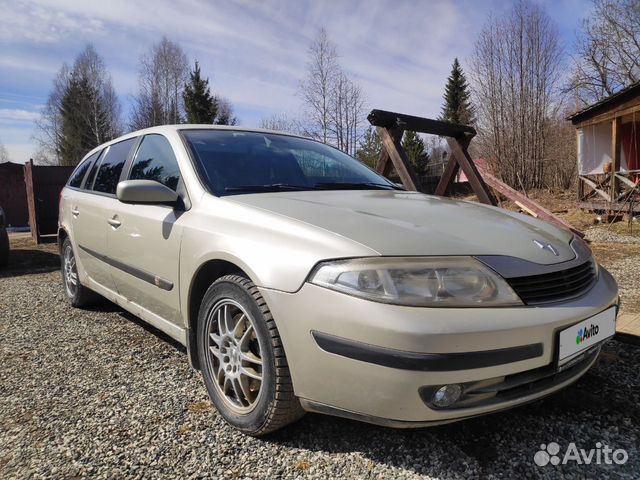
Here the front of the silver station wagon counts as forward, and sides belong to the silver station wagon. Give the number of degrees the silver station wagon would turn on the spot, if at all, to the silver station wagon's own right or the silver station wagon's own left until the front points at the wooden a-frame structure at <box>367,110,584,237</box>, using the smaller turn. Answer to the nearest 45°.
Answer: approximately 135° to the silver station wagon's own left

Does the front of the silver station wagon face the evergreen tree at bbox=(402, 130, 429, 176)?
no

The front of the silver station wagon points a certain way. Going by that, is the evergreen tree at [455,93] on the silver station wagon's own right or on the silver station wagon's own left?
on the silver station wagon's own left

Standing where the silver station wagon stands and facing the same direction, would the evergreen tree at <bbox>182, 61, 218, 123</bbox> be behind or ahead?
behind

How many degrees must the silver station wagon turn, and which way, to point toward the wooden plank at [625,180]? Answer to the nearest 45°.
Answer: approximately 90° to its left

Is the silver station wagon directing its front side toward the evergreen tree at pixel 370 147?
no

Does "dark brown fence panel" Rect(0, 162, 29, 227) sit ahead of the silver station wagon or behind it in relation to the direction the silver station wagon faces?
behind

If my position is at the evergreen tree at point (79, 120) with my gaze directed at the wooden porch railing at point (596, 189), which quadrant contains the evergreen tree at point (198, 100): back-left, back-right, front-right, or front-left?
front-left

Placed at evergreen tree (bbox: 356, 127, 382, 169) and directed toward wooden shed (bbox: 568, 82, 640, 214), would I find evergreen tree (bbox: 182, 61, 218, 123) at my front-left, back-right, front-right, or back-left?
back-right

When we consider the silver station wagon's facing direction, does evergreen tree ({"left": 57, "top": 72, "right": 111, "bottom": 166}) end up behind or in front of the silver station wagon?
behind

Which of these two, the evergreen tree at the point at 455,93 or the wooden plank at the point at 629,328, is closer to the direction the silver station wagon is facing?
the wooden plank

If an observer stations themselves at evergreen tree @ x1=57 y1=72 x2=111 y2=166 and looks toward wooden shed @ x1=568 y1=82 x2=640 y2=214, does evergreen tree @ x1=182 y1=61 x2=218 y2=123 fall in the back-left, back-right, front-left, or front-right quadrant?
front-left

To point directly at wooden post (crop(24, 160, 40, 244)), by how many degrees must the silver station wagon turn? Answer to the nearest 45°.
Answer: approximately 180°

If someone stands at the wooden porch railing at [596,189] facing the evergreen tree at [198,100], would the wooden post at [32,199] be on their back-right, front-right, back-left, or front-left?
front-left

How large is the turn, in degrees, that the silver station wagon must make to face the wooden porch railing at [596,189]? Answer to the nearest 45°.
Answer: approximately 90° to its left

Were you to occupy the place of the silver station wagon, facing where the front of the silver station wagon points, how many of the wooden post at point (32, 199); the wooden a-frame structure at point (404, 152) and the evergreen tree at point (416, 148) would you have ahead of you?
0
